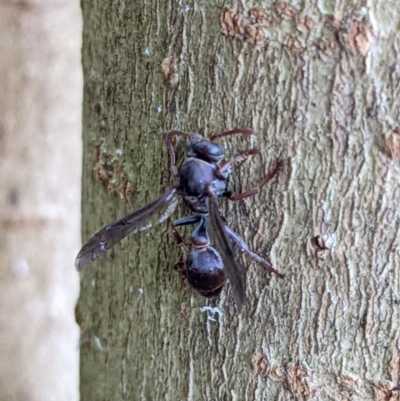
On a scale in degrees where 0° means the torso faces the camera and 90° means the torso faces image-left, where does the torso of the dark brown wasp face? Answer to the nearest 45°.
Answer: approximately 180°
